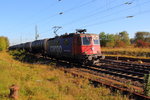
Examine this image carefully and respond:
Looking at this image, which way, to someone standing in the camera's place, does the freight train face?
facing the viewer and to the right of the viewer
